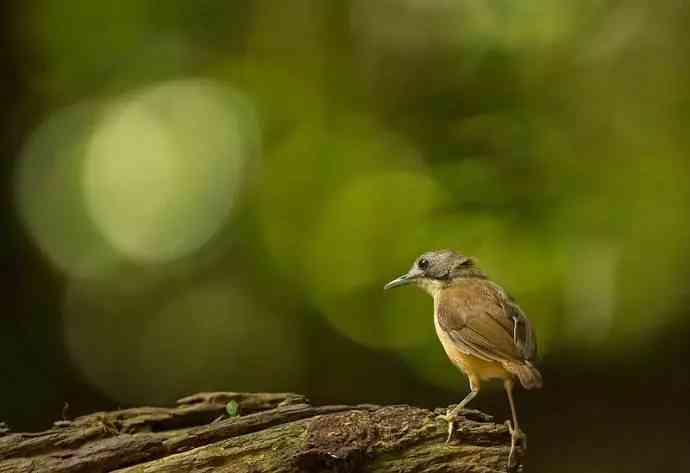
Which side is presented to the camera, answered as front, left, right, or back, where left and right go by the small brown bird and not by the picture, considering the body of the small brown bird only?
left
